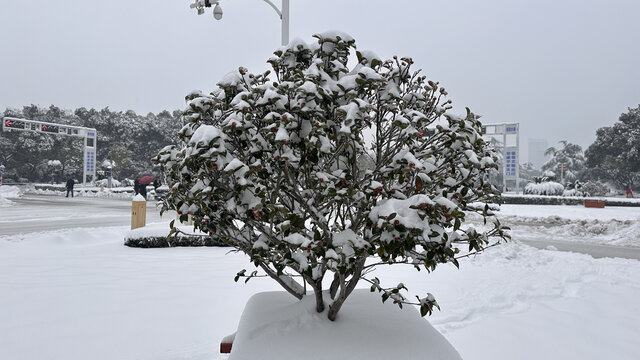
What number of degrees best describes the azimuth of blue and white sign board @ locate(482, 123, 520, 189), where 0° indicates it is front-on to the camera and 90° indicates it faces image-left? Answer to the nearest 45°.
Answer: approximately 0°

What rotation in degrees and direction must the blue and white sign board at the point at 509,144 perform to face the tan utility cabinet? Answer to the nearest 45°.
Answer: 0° — it already faces it

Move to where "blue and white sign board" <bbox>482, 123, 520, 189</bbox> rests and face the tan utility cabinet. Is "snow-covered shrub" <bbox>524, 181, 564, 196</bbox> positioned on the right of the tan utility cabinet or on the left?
left
